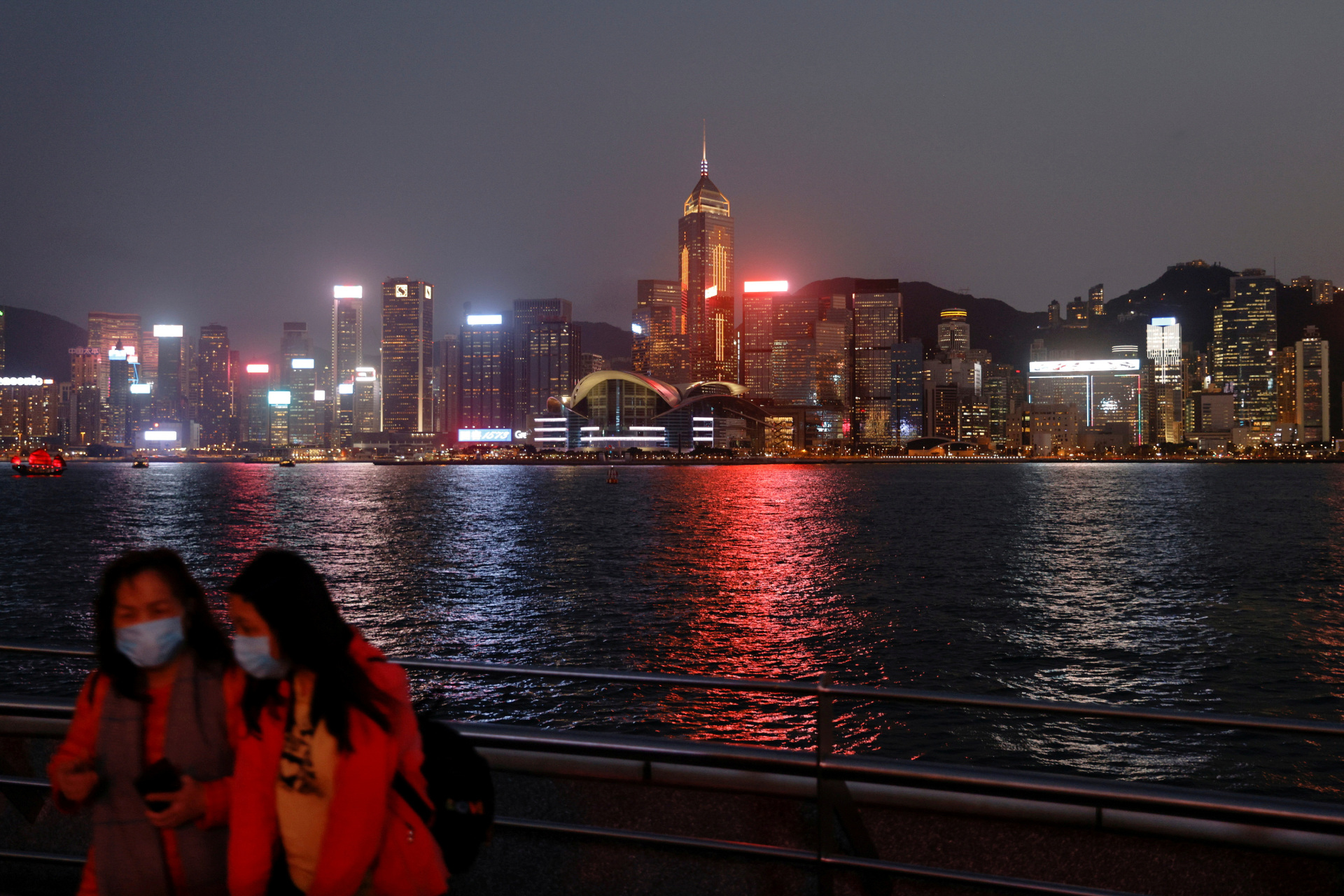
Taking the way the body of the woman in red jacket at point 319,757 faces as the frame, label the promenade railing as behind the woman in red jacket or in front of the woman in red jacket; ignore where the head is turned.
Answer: behind

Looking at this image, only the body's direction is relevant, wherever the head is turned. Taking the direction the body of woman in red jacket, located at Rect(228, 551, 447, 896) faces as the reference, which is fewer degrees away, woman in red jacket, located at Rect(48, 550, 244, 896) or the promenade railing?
the woman in red jacket

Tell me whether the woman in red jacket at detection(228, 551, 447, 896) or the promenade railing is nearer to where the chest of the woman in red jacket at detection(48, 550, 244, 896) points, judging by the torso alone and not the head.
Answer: the woman in red jacket

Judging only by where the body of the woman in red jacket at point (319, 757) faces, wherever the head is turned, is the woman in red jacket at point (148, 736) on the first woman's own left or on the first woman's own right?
on the first woman's own right

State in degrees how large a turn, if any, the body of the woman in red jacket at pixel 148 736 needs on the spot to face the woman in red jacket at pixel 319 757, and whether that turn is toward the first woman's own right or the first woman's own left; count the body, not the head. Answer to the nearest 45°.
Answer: approximately 45° to the first woman's own left

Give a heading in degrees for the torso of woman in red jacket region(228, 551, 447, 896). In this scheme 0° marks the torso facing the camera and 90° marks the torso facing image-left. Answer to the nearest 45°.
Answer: approximately 45°
